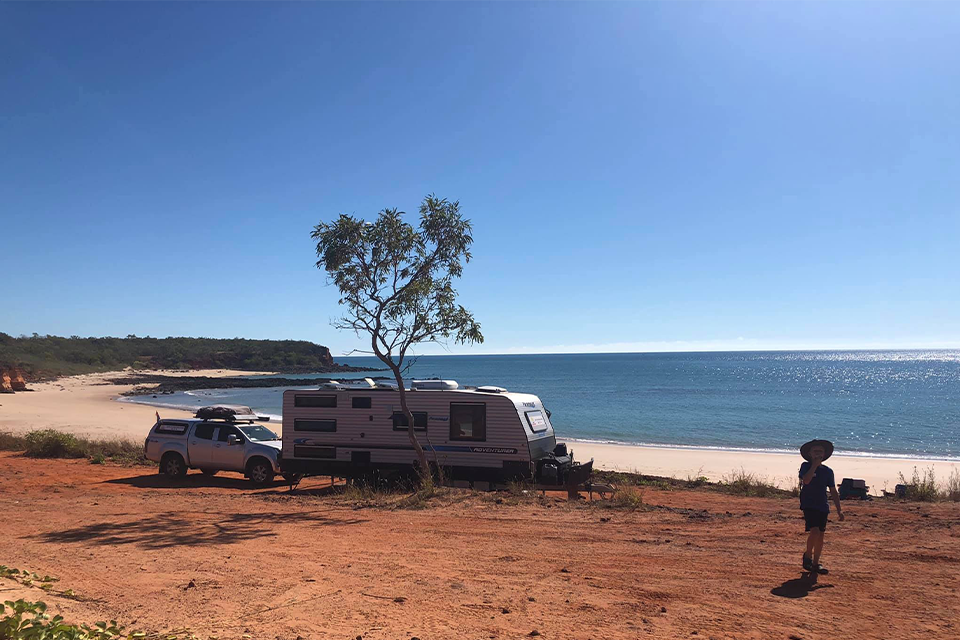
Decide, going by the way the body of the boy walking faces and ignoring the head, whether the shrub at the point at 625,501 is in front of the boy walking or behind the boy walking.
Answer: behind

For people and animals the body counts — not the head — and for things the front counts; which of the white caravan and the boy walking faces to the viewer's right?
the white caravan

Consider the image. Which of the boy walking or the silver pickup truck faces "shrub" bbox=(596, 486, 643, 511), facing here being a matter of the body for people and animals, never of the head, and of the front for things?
the silver pickup truck

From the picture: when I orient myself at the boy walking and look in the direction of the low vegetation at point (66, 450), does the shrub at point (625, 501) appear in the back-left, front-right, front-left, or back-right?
front-right

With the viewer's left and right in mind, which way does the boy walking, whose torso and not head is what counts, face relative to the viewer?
facing the viewer

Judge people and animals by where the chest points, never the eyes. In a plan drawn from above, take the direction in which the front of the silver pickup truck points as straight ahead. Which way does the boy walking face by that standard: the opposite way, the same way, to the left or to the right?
to the right

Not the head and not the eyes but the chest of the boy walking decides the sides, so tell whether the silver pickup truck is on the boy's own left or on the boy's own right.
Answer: on the boy's own right

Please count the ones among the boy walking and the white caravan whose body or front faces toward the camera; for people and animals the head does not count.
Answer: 1

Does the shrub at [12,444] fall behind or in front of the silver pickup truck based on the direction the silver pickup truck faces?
behind

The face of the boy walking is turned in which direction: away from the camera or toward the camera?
toward the camera

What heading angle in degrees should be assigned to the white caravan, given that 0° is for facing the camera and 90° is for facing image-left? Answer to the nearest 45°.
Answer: approximately 270°

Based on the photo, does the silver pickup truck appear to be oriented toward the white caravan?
yes

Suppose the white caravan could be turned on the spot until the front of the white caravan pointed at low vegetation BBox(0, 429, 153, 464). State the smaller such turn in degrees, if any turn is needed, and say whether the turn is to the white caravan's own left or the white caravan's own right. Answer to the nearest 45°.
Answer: approximately 135° to the white caravan's own left

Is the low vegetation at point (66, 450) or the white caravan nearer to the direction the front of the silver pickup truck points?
the white caravan
